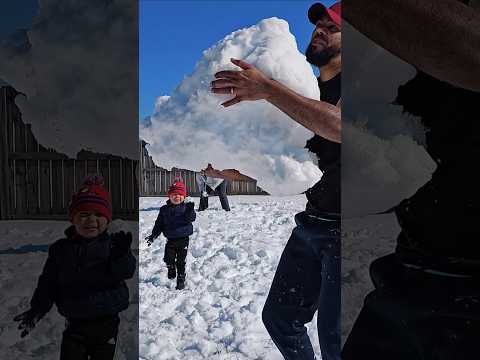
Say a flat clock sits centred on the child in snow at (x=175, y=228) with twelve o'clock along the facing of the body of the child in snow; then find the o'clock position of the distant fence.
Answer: The distant fence is roughly at 6 o'clock from the child in snow.

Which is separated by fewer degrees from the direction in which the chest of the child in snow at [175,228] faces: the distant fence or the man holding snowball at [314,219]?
the man holding snowball

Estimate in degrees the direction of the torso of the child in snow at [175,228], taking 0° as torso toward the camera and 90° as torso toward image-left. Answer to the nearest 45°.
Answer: approximately 0°
